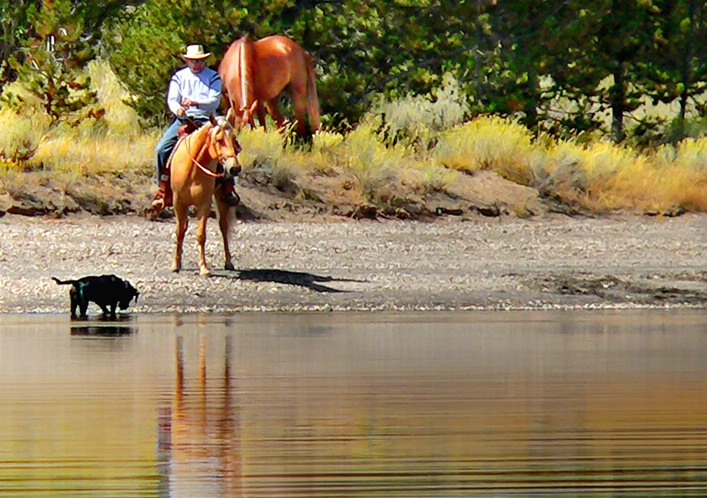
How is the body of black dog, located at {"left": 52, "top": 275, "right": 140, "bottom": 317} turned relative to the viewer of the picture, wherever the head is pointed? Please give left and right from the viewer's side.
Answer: facing to the right of the viewer

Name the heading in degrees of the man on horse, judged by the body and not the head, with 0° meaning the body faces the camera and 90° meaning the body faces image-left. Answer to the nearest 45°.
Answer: approximately 0°

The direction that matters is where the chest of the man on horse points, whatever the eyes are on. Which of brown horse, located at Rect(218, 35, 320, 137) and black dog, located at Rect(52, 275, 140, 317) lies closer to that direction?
the black dog

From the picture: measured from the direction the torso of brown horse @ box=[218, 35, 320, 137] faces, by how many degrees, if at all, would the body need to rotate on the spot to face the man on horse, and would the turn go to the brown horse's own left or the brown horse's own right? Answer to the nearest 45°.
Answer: approximately 45° to the brown horse's own left

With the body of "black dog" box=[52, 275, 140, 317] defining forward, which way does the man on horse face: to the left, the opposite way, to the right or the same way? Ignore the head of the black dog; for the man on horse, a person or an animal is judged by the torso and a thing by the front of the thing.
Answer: to the right

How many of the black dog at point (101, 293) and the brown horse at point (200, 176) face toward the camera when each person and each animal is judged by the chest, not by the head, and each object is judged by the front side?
1

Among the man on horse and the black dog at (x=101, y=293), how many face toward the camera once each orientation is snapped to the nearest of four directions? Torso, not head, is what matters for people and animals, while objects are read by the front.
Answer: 1

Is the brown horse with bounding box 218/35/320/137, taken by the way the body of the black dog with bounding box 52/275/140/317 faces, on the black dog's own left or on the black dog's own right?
on the black dog's own left

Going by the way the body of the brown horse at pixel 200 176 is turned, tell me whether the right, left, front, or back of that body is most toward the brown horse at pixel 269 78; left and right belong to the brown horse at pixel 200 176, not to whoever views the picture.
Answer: back

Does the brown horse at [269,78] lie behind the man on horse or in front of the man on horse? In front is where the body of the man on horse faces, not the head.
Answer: behind
